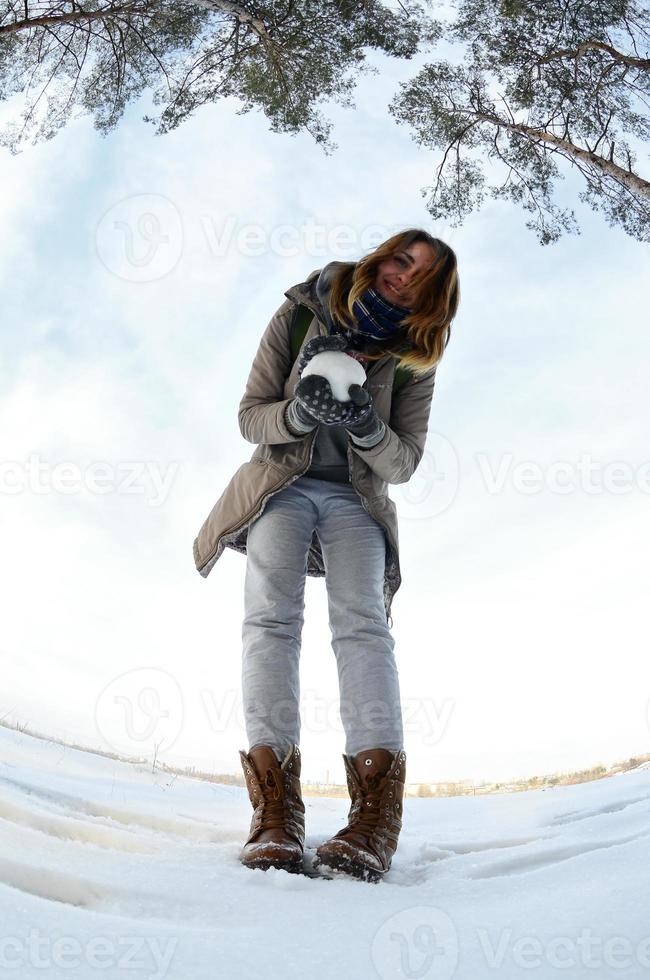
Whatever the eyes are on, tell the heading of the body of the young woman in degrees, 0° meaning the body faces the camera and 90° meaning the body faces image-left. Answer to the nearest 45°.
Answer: approximately 0°
